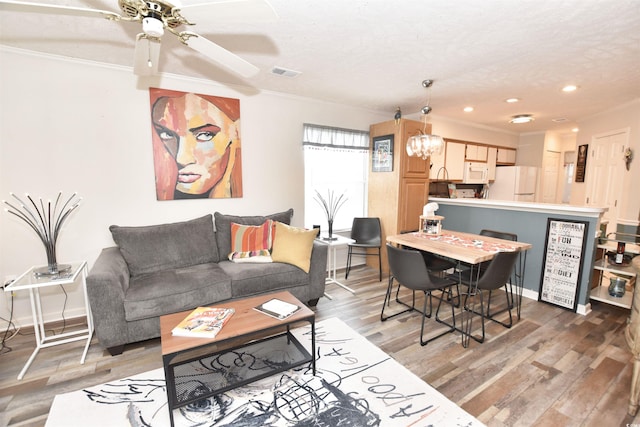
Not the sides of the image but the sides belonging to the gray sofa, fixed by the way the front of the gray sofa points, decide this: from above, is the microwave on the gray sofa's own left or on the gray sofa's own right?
on the gray sofa's own left

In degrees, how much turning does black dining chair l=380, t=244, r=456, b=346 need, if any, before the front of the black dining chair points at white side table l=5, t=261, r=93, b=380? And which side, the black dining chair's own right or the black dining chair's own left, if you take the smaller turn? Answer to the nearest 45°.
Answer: approximately 180°

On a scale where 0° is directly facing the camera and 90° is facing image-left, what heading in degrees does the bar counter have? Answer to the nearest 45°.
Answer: approximately 45°

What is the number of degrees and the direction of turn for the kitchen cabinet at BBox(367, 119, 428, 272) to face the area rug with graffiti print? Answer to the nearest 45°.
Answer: approximately 45° to its right

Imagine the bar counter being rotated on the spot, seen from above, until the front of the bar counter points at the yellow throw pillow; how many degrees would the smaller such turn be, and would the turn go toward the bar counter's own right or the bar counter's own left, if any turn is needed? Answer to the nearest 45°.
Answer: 0° — it already faces it

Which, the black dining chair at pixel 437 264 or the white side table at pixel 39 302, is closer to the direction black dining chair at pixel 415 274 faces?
the black dining chair
